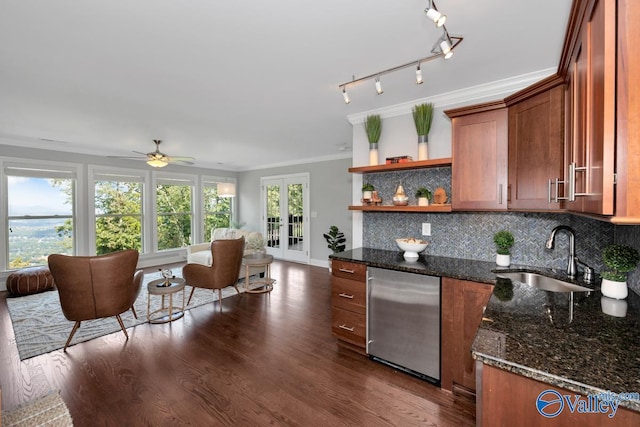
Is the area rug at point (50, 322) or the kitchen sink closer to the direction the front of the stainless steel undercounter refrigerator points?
the area rug

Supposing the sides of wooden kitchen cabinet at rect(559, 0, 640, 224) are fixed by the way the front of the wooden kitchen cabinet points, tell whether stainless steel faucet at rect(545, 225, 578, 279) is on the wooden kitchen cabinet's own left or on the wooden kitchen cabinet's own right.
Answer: on the wooden kitchen cabinet's own right

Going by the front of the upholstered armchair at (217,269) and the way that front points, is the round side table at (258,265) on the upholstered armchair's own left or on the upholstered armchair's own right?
on the upholstered armchair's own right

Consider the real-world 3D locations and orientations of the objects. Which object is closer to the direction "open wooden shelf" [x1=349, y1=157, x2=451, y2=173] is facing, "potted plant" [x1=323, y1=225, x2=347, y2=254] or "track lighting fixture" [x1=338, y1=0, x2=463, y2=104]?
the track lighting fixture

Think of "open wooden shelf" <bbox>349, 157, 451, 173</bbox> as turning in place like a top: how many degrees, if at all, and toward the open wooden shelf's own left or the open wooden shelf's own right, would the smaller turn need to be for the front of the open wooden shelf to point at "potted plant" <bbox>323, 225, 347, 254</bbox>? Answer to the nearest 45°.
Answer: approximately 90° to the open wooden shelf's own right

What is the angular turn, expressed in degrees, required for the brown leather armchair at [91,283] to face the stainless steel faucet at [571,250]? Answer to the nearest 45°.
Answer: approximately 135° to its right

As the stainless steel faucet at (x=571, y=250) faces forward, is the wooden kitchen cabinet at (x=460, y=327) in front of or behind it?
in front

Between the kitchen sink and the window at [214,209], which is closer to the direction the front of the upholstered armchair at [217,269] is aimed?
the window

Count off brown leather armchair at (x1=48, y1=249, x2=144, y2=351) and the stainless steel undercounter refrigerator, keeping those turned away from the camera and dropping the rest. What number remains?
1

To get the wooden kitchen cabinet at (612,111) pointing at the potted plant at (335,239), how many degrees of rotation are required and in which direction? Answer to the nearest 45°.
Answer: approximately 45° to its right

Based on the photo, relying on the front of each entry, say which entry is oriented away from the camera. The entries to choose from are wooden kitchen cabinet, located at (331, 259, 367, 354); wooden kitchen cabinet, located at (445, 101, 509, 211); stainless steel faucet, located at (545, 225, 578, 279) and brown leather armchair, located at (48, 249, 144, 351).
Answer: the brown leather armchair

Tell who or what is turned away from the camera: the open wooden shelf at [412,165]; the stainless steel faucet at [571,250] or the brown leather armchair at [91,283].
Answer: the brown leather armchair

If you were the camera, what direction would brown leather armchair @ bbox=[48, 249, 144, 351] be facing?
facing away from the viewer

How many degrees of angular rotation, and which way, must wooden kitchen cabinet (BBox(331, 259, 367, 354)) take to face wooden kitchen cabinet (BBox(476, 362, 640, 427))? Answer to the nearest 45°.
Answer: approximately 45° to its left

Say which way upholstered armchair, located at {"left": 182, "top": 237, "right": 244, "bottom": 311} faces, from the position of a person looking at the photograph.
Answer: facing away from the viewer and to the left of the viewer
